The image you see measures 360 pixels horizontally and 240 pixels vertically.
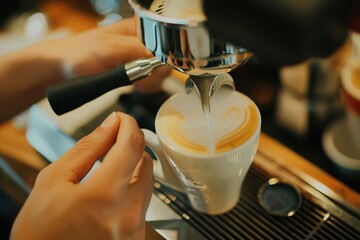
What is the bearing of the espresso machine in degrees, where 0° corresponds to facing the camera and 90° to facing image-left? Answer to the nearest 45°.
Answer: approximately 45°
